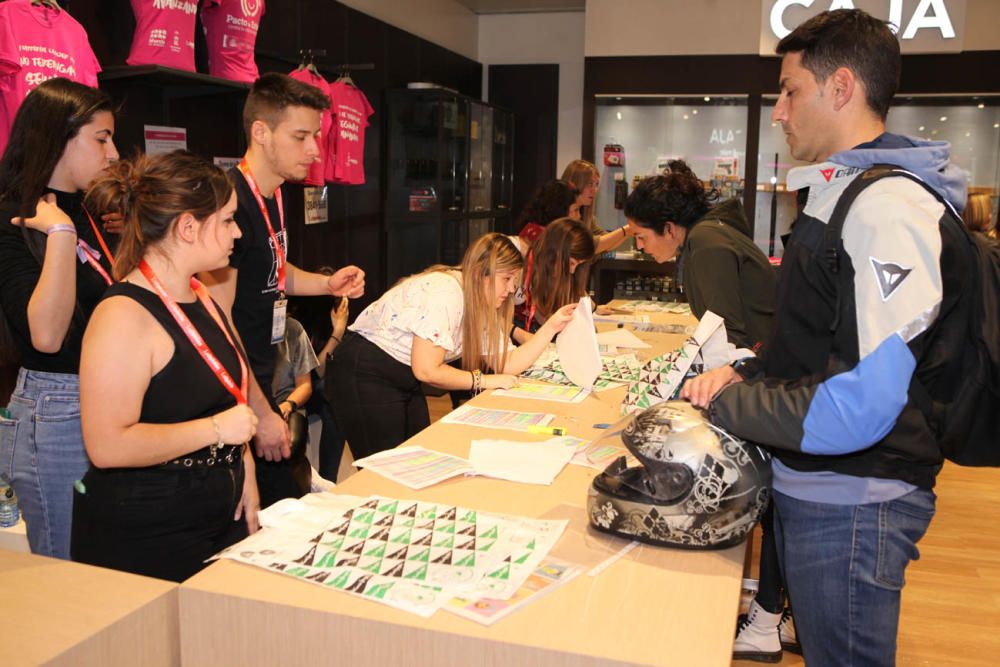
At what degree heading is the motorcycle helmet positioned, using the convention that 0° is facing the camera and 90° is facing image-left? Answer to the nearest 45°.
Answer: approximately 90°

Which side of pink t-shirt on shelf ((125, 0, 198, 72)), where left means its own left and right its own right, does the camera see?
front

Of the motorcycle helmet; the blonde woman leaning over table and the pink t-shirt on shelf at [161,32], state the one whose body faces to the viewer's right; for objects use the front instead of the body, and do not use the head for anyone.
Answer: the blonde woman leaning over table

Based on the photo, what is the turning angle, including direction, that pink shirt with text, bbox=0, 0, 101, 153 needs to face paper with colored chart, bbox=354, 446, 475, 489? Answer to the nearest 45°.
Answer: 0° — it already faces it

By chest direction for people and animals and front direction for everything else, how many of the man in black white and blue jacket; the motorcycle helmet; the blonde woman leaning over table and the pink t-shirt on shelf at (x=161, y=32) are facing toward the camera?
1

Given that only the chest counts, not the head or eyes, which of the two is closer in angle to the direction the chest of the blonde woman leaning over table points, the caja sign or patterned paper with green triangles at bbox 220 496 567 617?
the caja sign

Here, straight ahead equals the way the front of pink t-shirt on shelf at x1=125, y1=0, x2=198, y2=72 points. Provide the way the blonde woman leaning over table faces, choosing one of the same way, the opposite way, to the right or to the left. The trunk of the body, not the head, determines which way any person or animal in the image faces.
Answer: to the left

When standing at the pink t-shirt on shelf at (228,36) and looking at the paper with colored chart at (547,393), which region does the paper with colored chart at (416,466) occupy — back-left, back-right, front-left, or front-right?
front-right

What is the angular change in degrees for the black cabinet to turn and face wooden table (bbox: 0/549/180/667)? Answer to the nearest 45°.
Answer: approximately 45° to its right

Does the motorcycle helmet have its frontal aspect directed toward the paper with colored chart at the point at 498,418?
no

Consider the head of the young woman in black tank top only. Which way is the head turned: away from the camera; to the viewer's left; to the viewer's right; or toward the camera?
to the viewer's right

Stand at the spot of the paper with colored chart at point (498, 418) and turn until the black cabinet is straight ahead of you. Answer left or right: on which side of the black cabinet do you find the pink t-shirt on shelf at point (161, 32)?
left

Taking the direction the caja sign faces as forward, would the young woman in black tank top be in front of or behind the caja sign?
in front

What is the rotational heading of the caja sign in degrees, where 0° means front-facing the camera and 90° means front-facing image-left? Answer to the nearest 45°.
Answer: approximately 0°

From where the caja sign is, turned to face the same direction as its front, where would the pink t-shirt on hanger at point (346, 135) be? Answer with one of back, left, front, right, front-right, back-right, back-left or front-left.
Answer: front-right

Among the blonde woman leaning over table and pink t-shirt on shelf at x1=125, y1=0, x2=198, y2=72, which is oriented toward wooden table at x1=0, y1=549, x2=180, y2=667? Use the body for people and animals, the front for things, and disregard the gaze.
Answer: the pink t-shirt on shelf

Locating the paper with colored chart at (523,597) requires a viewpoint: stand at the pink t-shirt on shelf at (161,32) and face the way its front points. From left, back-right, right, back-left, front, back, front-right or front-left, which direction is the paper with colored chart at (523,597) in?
front

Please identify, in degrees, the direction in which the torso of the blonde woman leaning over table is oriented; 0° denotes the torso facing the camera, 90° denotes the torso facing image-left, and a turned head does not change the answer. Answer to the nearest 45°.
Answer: approximately 270°

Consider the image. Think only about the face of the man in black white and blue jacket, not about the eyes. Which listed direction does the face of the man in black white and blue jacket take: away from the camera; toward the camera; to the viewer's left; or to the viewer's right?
to the viewer's left
